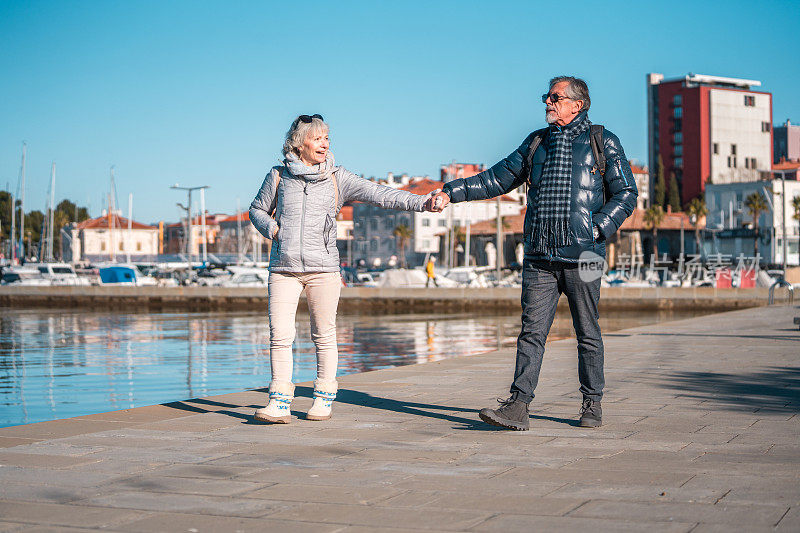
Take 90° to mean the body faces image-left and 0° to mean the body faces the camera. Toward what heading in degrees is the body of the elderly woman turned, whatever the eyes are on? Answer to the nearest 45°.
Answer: approximately 0°

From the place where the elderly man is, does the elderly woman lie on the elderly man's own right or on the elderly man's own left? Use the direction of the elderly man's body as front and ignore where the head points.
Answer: on the elderly man's own right

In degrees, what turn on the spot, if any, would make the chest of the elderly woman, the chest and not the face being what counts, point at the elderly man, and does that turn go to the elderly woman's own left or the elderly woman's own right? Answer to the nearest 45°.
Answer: approximately 90° to the elderly woman's own left

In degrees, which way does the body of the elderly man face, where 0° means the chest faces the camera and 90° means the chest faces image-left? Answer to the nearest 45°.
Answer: approximately 45°
